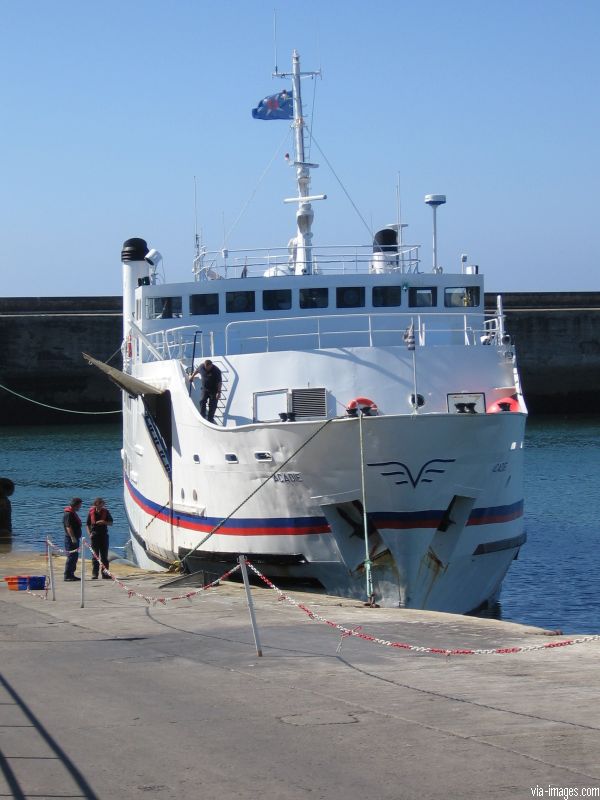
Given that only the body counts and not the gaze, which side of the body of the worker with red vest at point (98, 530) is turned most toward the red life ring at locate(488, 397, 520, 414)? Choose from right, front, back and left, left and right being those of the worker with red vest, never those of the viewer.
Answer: left

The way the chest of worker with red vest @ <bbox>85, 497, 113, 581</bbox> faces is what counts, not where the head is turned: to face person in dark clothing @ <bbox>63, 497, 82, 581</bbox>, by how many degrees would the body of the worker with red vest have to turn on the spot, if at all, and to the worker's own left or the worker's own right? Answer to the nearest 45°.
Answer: approximately 45° to the worker's own right

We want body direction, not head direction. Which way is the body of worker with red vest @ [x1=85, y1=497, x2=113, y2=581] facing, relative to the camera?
toward the camera
